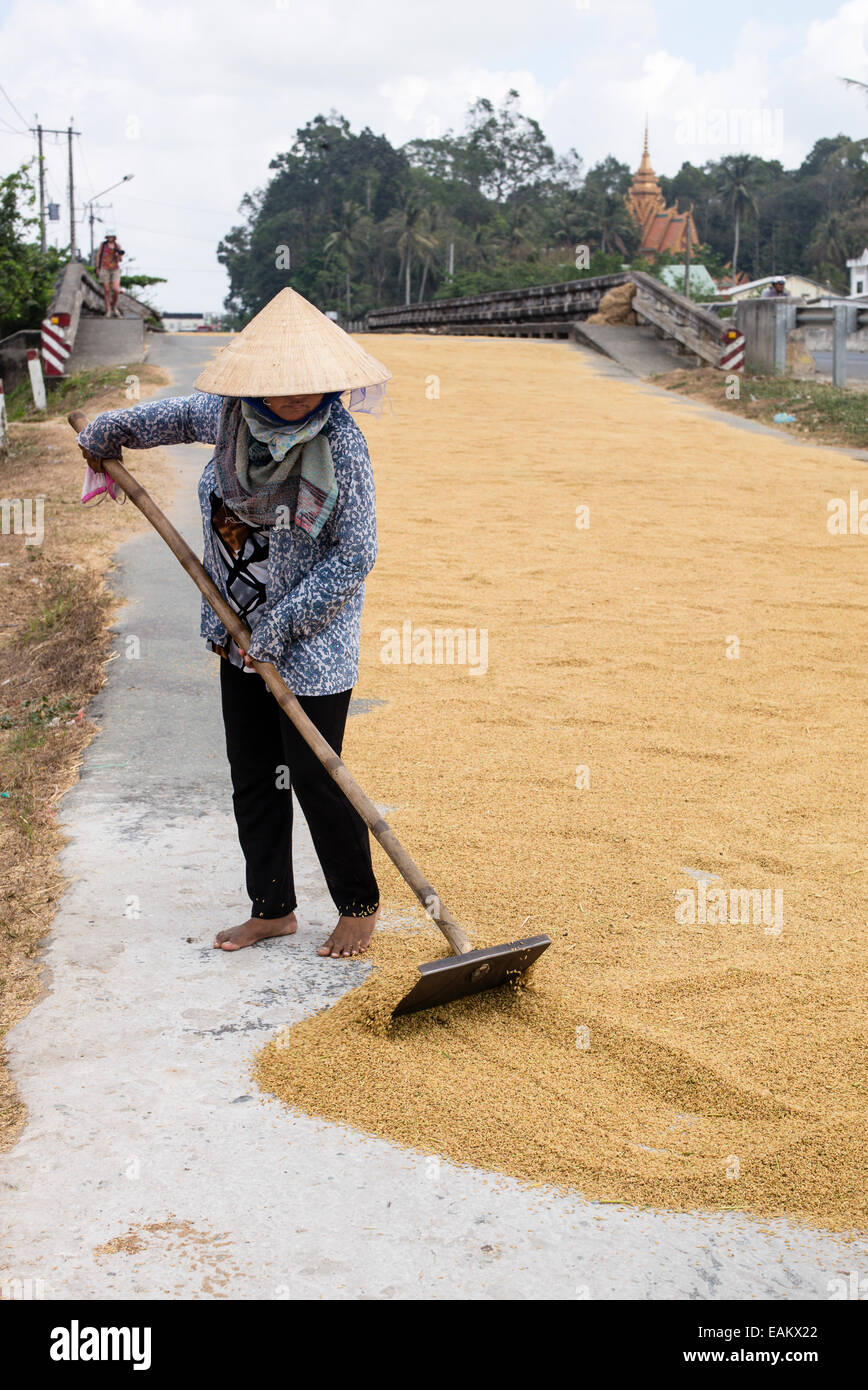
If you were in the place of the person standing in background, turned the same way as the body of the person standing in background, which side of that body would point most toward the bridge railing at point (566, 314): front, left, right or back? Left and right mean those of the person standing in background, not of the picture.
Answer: left

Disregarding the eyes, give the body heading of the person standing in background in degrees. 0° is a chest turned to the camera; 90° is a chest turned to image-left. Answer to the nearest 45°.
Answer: approximately 0°

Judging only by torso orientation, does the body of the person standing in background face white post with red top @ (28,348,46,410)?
yes

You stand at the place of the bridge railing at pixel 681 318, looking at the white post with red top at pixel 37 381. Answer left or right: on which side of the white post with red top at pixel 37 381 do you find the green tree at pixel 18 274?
right

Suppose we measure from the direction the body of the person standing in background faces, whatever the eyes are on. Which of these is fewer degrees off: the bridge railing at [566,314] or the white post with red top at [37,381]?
the white post with red top

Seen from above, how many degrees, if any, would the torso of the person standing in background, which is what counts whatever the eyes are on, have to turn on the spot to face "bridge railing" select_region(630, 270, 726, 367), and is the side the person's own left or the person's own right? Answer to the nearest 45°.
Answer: approximately 45° to the person's own left

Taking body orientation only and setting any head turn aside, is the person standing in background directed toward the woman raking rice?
yes
